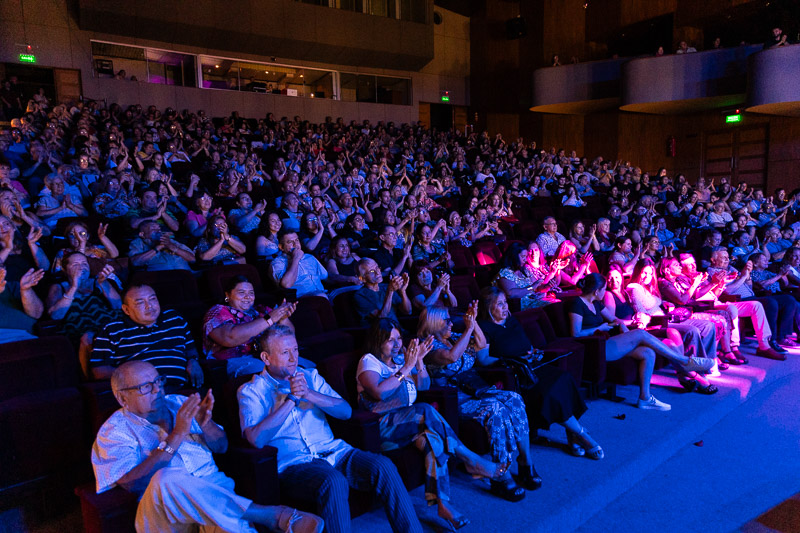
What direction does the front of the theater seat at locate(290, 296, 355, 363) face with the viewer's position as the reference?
facing the viewer and to the right of the viewer

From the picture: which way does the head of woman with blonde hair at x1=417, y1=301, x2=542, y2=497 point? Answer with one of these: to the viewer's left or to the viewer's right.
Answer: to the viewer's right

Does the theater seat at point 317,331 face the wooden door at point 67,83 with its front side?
no

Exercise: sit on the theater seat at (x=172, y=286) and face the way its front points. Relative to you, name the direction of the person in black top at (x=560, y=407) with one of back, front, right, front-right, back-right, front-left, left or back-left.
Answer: front

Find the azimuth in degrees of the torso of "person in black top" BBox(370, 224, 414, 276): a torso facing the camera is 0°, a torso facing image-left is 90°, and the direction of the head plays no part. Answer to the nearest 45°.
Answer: approximately 315°

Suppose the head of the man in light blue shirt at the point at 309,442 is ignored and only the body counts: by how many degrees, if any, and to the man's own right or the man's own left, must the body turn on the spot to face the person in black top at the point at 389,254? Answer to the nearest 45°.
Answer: approximately 135° to the man's own left

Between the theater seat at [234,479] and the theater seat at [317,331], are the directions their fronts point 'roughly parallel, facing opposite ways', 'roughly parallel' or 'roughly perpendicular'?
roughly parallel

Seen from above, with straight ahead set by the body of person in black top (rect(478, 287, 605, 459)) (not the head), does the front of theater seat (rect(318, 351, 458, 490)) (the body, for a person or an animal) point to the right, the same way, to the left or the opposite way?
the same way

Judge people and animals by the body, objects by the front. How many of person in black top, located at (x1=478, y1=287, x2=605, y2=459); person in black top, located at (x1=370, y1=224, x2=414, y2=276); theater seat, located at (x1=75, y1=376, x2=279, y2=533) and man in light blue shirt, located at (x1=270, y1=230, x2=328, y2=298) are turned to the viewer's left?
0

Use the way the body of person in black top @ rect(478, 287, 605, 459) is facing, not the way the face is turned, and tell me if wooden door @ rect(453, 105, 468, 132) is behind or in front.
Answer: behind

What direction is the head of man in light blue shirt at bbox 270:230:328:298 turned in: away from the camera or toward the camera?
toward the camera

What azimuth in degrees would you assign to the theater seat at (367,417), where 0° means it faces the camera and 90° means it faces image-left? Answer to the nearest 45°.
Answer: approximately 315°

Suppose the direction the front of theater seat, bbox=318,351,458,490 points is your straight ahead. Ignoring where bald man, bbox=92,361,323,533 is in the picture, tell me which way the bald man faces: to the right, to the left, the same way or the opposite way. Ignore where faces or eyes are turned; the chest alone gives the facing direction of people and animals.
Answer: the same way

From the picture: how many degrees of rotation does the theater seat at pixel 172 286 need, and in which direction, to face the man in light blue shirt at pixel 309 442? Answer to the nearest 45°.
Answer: approximately 45° to its right

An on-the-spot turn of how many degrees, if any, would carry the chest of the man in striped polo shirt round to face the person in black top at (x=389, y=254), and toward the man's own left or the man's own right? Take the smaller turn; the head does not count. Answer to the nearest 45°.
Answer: approximately 90° to the man's own left

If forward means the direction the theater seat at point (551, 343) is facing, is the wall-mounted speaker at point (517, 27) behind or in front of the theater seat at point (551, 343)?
behind

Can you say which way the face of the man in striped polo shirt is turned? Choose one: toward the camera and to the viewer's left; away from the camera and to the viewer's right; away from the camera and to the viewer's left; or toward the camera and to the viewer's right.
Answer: toward the camera and to the viewer's right

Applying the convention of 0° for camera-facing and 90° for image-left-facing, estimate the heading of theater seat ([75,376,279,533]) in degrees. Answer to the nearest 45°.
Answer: approximately 315°

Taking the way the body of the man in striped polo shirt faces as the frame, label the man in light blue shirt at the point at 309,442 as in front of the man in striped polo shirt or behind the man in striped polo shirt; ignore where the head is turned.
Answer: in front

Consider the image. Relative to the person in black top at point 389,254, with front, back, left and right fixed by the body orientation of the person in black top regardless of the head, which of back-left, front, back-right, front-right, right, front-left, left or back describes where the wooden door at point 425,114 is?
back-left

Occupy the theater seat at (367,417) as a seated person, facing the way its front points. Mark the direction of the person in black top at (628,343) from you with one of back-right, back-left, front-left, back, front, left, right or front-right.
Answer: left

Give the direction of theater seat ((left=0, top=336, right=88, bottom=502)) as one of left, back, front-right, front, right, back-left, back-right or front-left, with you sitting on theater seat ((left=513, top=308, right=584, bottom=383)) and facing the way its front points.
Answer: right
